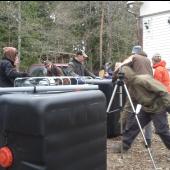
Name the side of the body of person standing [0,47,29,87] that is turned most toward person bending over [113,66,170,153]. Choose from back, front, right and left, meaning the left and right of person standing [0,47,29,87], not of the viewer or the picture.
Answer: front

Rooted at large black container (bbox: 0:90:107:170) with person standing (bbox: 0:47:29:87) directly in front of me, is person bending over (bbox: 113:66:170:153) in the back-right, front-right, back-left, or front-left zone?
front-right

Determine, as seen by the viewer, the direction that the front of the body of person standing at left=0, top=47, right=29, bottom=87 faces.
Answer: to the viewer's right

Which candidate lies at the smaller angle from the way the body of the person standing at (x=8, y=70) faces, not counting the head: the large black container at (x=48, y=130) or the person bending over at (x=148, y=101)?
the person bending over

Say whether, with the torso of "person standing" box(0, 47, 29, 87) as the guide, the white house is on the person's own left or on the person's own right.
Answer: on the person's own left

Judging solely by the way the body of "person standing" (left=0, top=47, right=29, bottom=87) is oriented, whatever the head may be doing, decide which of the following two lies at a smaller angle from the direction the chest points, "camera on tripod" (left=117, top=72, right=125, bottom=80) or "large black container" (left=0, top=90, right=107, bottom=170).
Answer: the camera on tripod

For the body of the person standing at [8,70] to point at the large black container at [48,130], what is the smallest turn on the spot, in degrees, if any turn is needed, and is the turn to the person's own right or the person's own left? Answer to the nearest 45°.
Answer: approximately 90° to the person's own right

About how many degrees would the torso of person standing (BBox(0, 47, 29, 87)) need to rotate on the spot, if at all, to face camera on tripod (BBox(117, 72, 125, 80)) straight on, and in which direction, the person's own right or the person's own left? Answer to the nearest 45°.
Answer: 0° — they already face it

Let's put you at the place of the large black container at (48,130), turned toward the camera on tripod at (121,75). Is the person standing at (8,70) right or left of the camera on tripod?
left
